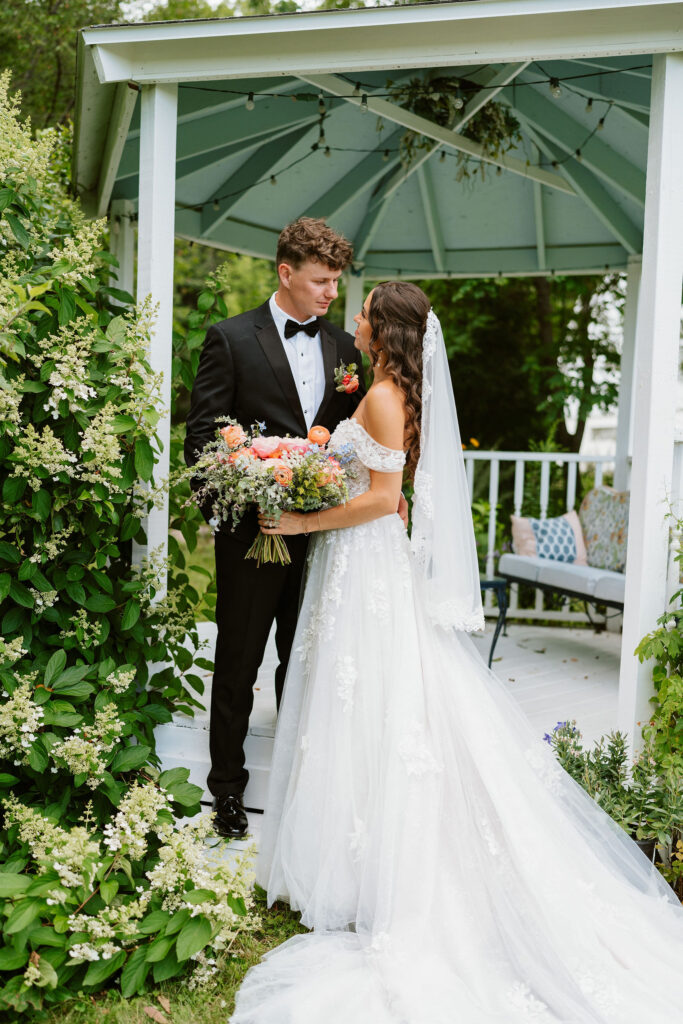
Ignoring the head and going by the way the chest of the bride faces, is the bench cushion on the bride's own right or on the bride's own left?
on the bride's own right

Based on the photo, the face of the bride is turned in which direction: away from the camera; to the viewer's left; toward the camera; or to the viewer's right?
to the viewer's left

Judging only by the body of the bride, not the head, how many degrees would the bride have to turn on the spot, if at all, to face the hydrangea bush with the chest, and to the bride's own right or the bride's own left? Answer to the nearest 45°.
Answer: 0° — they already face it

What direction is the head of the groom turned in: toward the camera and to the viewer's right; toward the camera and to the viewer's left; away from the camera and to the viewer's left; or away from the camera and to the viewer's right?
toward the camera and to the viewer's right

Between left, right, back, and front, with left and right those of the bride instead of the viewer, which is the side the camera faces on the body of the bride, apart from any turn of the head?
left

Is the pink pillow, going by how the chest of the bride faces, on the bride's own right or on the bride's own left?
on the bride's own right
